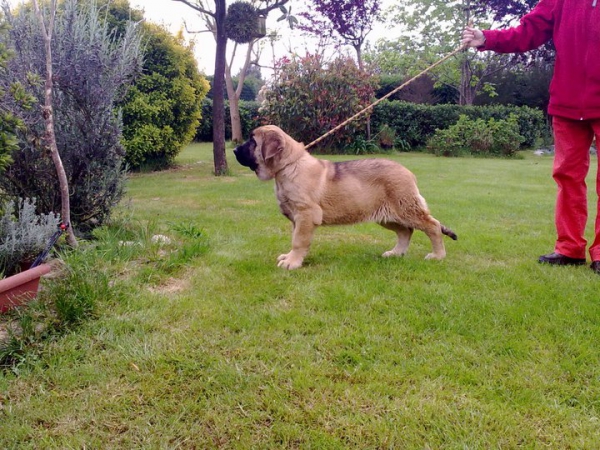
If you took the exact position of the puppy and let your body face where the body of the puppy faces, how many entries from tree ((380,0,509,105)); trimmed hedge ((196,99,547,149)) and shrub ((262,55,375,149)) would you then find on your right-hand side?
3

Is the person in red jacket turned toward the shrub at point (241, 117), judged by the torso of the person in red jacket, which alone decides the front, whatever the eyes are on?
no

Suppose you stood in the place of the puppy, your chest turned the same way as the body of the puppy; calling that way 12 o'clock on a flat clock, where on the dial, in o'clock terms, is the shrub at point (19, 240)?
The shrub is roughly at 11 o'clock from the puppy.

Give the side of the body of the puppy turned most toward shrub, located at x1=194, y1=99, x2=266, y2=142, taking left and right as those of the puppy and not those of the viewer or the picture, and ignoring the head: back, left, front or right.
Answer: right

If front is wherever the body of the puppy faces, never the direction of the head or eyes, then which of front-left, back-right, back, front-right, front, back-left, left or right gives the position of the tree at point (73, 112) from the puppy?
front

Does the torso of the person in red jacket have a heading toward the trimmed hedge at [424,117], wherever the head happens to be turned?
no

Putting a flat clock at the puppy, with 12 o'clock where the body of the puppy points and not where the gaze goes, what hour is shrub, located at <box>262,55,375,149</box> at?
The shrub is roughly at 3 o'clock from the puppy.

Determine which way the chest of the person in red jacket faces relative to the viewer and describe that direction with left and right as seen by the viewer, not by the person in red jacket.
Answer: facing the viewer and to the left of the viewer

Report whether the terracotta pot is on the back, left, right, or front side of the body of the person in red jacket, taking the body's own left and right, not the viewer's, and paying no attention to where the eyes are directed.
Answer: front

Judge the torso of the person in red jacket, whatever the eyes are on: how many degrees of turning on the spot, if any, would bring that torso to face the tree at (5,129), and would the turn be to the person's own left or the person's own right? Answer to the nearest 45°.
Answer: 0° — they already face it

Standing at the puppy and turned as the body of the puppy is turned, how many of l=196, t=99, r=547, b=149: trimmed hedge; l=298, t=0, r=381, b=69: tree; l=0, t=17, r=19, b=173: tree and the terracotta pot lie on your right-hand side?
2

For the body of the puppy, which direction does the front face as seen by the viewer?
to the viewer's left

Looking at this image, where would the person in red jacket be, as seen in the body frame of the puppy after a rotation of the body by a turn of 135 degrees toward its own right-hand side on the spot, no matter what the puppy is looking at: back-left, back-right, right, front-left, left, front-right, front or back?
front-right

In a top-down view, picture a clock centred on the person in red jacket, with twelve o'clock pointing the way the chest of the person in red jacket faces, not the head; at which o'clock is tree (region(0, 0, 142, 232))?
The tree is roughly at 1 o'clock from the person in red jacket.

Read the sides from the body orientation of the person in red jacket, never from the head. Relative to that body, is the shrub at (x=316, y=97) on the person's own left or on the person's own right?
on the person's own right

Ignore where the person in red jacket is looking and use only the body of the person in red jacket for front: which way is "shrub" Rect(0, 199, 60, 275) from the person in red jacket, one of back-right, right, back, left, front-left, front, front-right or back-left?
front
